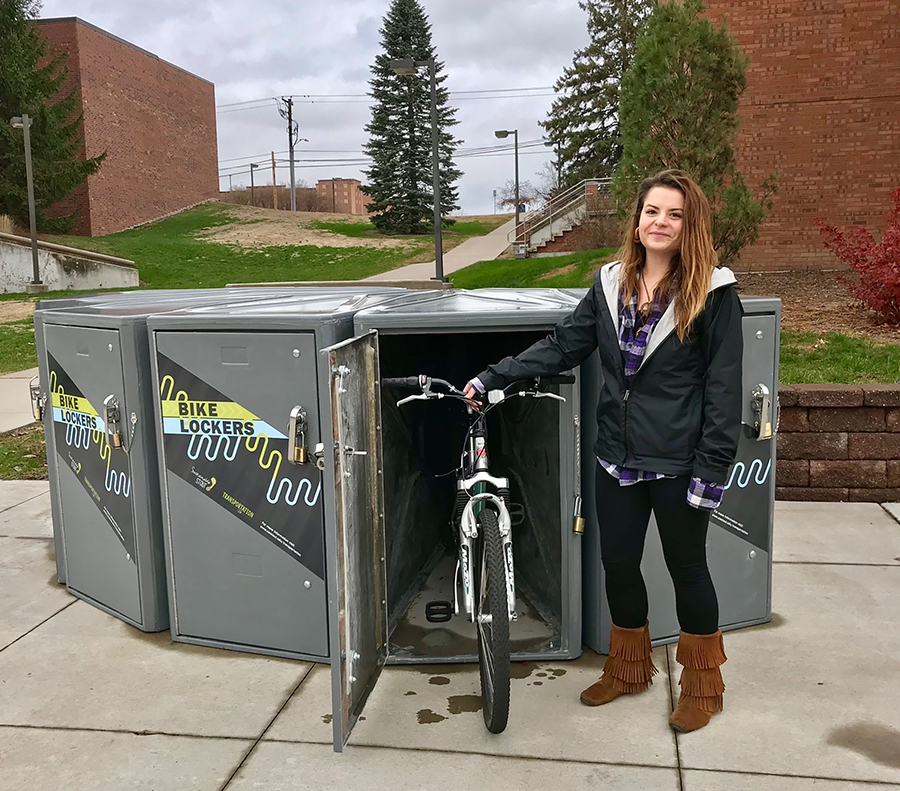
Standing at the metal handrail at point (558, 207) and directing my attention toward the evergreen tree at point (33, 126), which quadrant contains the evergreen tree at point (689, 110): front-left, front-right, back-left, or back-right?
back-left

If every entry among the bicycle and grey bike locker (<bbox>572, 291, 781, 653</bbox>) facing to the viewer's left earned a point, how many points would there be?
0

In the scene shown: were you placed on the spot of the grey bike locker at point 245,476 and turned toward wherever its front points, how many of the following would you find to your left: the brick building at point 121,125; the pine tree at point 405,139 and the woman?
1

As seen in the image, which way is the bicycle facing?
toward the camera

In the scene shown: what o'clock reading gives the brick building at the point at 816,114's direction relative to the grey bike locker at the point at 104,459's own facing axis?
The brick building is roughly at 6 o'clock from the grey bike locker.

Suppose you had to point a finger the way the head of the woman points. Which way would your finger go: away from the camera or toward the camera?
toward the camera

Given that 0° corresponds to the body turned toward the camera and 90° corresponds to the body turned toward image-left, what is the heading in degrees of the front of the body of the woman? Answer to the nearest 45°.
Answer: approximately 45°

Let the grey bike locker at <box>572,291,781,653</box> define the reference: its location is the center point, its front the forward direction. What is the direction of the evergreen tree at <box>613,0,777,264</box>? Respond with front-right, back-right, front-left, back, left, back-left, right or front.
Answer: back-left

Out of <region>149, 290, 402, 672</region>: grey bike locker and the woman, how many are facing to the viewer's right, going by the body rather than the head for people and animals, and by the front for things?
0

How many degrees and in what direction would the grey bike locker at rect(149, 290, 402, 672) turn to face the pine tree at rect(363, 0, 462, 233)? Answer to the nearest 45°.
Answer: approximately 135° to its right

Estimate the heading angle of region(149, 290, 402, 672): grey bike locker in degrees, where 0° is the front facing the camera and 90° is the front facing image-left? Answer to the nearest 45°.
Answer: approximately 45°

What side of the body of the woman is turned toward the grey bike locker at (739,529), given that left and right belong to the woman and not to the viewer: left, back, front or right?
back

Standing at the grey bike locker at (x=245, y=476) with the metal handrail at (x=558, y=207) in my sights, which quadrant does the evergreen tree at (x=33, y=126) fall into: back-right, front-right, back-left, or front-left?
front-left

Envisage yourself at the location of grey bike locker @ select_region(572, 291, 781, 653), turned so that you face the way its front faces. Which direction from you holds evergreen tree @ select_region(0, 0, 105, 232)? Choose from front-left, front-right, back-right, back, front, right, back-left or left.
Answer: back

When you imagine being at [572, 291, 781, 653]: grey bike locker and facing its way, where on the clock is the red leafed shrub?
The red leafed shrub is roughly at 8 o'clock from the grey bike locker.
